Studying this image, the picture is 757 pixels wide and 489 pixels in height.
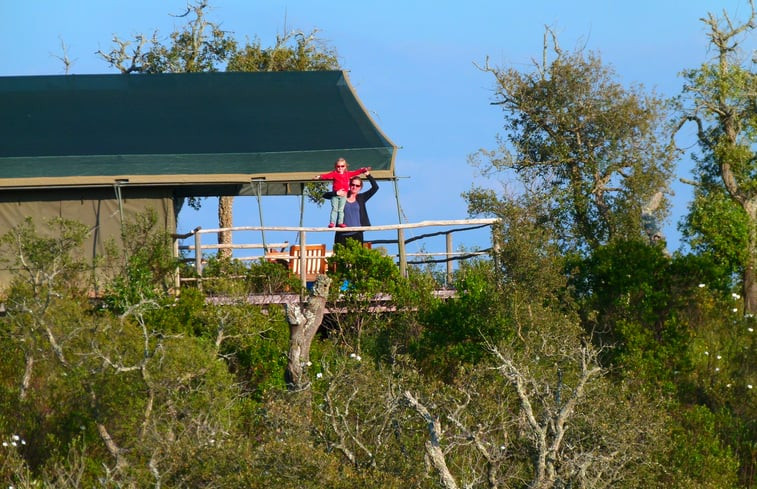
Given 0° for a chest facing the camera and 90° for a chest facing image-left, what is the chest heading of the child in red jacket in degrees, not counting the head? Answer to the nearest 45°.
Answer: approximately 0°

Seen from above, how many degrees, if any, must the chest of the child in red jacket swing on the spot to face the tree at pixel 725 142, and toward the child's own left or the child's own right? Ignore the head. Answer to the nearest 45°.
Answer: approximately 135° to the child's own left

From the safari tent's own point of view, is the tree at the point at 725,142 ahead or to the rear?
ahead

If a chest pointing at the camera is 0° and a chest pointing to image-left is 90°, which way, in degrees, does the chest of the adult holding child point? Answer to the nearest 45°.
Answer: approximately 0°
